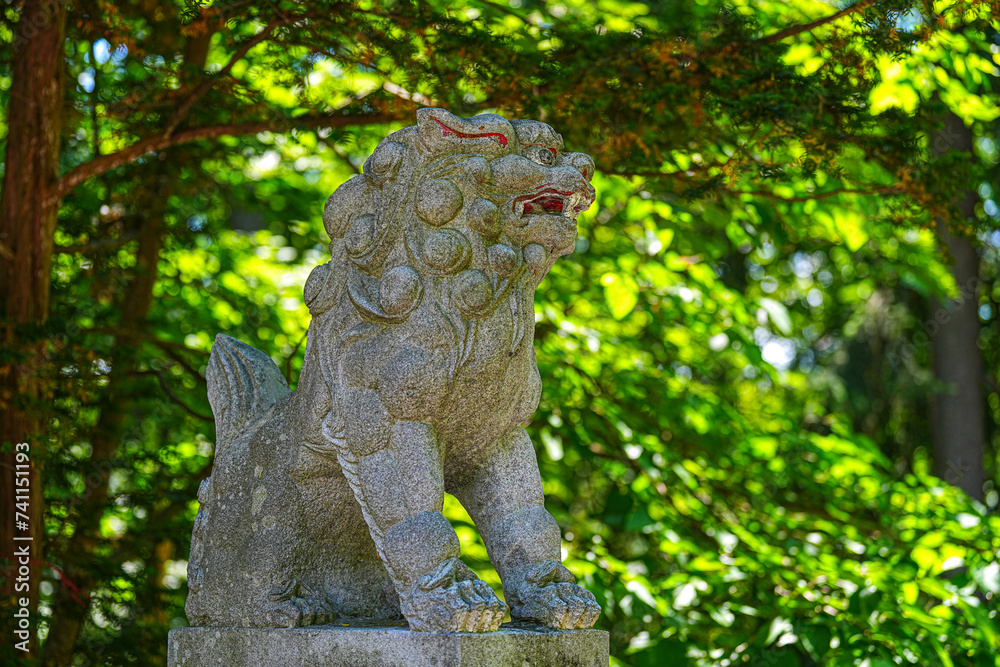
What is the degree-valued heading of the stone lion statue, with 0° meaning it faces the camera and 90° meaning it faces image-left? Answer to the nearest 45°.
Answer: approximately 315°

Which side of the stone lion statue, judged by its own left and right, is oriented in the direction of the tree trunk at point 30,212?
back
